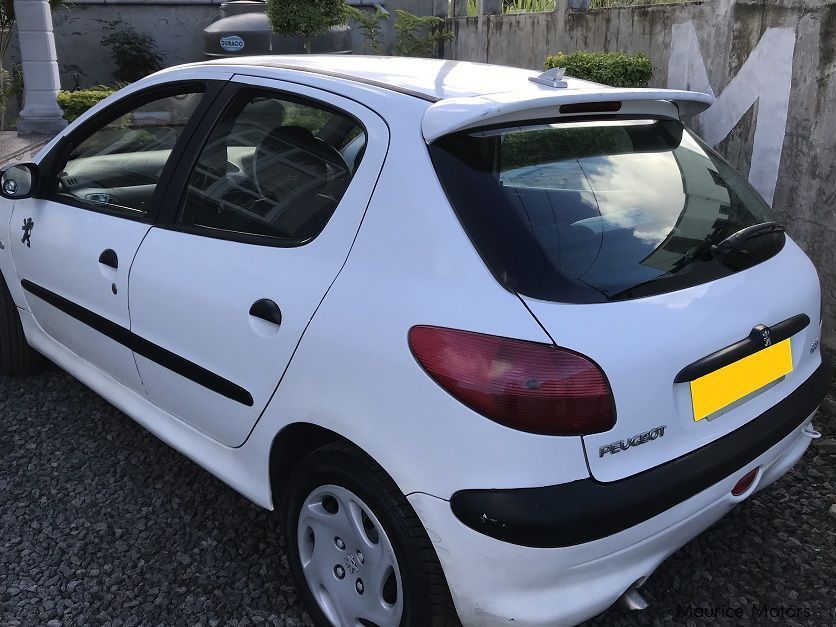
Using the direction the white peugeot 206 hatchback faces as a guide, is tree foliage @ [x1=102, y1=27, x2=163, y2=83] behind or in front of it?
in front

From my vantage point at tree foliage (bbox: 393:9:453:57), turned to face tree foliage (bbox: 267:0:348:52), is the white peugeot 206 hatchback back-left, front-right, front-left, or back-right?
front-left

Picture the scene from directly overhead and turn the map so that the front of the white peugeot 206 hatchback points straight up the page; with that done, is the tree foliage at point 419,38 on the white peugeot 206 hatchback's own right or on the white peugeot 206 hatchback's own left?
on the white peugeot 206 hatchback's own right

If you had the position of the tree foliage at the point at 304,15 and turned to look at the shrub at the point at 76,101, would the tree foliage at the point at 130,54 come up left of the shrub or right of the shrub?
right

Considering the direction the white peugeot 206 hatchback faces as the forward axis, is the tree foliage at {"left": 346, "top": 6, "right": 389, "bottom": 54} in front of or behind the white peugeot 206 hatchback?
in front

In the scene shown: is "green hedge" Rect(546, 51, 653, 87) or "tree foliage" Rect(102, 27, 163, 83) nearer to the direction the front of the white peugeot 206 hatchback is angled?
the tree foliage

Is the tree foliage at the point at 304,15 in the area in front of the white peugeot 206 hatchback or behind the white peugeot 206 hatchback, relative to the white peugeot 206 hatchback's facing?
in front

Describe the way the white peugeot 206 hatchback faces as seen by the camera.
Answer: facing away from the viewer and to the left of the viewer

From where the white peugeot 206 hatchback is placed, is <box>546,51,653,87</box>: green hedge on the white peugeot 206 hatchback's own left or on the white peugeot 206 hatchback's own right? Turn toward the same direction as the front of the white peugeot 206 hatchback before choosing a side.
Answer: on the white peugeot 206 hatchback's own right

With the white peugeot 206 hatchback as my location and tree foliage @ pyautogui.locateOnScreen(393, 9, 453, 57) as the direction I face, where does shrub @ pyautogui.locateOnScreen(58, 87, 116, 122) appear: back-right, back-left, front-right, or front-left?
front-left

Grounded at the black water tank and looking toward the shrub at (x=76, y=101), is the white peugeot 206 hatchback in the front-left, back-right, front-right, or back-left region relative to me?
front-left
